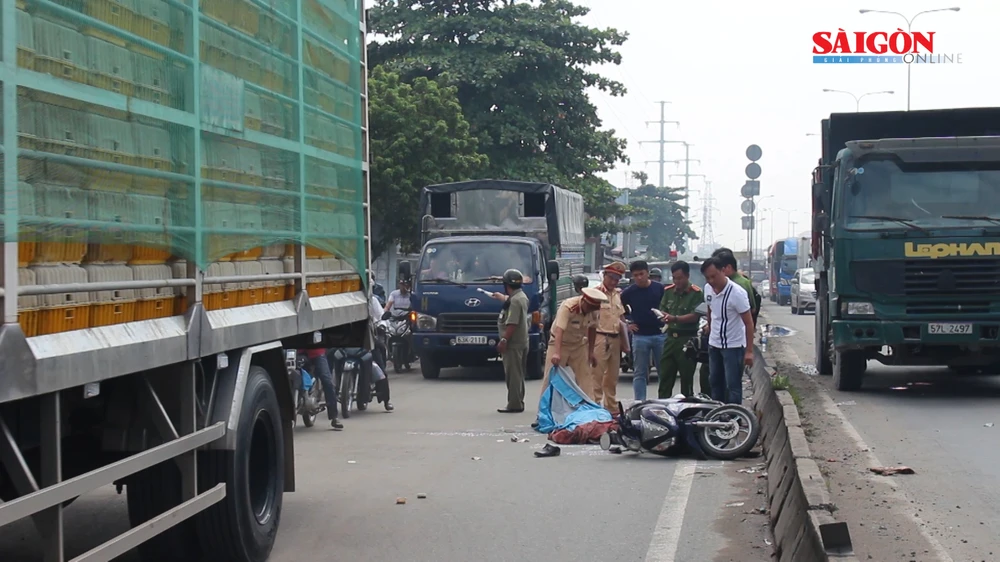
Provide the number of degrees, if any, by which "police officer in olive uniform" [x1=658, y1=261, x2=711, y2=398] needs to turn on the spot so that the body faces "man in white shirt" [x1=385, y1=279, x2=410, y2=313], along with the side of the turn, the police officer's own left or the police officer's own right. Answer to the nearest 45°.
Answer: approximately 90° to the police officer's own right

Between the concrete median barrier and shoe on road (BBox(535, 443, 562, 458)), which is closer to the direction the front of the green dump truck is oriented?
the concrete median barrier

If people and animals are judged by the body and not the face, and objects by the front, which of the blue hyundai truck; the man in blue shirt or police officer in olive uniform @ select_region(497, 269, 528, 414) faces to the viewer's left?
the police officer in olive uniform

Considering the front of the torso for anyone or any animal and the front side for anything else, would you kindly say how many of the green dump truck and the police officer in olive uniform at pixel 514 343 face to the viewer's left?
1

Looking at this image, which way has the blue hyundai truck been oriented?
toward the camera

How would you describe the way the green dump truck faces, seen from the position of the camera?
facing the viewer

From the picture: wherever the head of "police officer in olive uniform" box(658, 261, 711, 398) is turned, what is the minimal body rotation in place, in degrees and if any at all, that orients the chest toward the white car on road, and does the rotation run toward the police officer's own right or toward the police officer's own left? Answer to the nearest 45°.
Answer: approximately 135° to the police officer's own right

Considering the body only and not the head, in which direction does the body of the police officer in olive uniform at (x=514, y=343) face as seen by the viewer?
to the viewer's left

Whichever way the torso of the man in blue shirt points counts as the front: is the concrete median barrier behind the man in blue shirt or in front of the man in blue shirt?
in front

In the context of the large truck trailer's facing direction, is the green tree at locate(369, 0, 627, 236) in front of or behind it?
behind

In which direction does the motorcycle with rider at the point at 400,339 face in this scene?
toward the camera

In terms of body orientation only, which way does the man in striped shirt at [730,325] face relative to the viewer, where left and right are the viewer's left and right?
facing the viewer and to the left of the viewer

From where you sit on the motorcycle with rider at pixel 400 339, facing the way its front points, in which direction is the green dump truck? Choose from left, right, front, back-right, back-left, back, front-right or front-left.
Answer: front-left
